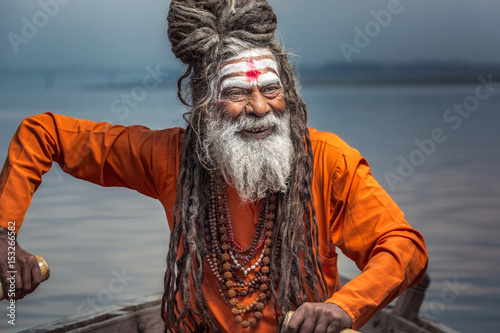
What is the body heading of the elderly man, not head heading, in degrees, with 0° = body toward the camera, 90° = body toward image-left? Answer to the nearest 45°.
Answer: approximately 0°

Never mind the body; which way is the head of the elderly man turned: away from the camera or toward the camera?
toward the camera
